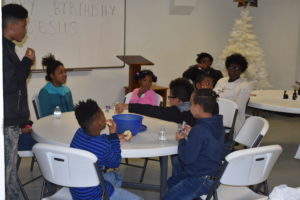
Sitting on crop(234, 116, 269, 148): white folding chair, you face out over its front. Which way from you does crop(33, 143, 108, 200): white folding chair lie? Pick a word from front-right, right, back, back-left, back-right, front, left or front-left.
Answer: front

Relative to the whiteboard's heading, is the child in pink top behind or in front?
in front

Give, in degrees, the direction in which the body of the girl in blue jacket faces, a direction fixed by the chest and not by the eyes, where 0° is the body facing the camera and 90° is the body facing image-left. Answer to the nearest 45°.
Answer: approximately 315°

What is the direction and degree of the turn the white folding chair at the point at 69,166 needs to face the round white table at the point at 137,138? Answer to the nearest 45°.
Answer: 0° — it already faces it

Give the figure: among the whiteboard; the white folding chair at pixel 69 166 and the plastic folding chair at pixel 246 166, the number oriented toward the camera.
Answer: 1

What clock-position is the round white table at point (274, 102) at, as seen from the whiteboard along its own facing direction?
The round white table is roughly at 10 o'clock from the whiteboard.

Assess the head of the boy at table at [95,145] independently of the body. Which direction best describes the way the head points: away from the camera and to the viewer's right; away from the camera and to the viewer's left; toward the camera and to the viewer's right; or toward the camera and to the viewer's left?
away from the camera and to the viewer's right

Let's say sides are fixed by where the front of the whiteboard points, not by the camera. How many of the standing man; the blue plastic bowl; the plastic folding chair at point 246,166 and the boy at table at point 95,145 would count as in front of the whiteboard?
4

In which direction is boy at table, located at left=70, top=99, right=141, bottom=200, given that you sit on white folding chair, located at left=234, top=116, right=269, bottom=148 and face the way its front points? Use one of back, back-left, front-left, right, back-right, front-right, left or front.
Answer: front

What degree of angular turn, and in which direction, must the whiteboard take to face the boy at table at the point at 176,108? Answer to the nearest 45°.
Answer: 0° — it already faces them

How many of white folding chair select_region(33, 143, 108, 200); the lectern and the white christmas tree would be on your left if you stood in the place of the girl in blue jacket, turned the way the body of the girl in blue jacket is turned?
2

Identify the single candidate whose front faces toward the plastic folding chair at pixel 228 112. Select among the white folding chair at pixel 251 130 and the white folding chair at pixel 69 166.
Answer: the white folding chair at pixel 69 166

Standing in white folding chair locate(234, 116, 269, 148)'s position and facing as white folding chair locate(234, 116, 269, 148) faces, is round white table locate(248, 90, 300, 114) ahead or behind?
behind

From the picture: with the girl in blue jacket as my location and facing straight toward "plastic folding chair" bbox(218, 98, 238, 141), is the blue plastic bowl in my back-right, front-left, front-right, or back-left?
front-right

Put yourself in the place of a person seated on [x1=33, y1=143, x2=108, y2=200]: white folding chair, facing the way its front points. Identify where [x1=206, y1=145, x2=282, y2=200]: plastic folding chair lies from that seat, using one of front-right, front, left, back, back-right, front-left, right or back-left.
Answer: front-right

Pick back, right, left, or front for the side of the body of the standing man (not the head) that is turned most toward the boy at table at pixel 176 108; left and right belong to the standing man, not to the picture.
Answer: front

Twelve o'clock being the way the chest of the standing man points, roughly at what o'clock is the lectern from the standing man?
The lectern is roughly at 10 o'clock from the standing man.

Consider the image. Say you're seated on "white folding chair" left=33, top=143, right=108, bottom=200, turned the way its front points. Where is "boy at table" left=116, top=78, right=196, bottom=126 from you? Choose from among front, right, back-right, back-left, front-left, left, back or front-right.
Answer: front

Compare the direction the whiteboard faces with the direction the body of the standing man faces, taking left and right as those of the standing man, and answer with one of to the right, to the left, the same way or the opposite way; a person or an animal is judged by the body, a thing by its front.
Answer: to the right

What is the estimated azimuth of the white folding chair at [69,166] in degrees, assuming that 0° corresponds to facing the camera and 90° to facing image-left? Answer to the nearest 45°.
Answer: approximately 225°

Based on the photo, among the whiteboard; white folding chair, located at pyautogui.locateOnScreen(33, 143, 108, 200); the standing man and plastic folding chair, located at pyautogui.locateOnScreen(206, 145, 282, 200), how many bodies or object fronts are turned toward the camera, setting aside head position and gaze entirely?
1

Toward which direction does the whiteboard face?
toward the camera

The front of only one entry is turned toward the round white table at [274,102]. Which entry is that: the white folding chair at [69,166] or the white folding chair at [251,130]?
the white folding chair at [69,166]

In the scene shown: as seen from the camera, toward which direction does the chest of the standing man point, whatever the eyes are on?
to the viewer's right
